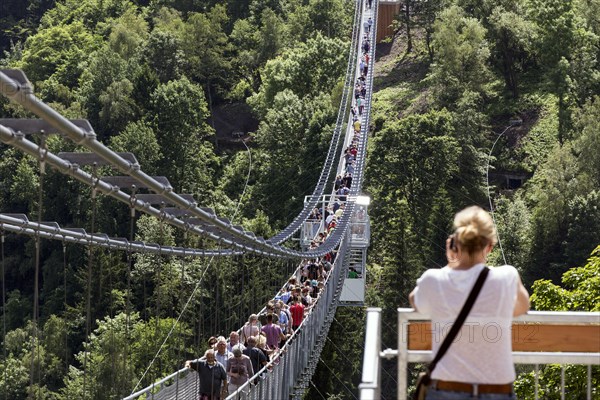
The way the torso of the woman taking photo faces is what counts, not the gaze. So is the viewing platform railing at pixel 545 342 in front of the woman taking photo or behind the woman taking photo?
in front

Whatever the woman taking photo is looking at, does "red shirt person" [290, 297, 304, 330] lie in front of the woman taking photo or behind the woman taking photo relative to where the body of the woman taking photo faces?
in front

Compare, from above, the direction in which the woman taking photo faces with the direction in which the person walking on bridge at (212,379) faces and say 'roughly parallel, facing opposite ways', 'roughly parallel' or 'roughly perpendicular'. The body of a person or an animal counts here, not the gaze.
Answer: roughly parallel, facing opposite ways

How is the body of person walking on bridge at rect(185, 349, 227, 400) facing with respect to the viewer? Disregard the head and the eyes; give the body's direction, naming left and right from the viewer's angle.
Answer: facing the viewer

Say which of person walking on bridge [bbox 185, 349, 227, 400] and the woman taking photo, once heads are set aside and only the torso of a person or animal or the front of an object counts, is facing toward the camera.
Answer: the person walking on bridge

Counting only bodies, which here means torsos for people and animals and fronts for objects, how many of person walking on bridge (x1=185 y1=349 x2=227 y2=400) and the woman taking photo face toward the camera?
1

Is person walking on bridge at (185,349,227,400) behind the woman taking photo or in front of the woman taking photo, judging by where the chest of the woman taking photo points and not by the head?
in front

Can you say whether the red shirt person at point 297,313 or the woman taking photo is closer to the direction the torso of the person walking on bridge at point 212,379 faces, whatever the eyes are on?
the woman taking photo

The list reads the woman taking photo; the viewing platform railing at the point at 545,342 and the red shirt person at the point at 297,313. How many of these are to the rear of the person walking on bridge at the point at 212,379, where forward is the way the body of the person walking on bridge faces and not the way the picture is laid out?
1

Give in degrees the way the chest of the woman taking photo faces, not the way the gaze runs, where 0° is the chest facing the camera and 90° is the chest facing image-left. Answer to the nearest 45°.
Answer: approximately 180°
